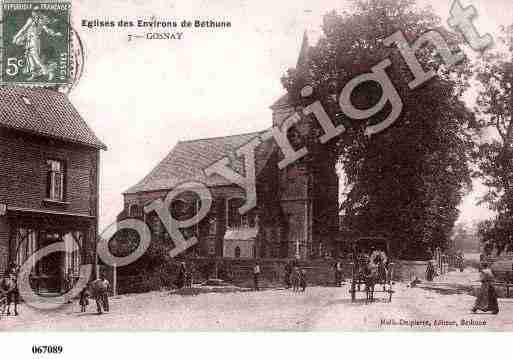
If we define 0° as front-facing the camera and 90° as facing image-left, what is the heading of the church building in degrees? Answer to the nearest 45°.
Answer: approximately 315°

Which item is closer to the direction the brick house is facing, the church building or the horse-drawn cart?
the horse-drawn cart

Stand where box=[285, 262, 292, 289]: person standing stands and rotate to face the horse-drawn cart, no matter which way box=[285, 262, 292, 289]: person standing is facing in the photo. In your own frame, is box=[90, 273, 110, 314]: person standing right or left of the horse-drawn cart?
right

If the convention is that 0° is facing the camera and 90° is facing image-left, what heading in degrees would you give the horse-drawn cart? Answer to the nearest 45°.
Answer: approximately 0°

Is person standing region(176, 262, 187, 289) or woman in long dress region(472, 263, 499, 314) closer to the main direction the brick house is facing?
the woman in long dress

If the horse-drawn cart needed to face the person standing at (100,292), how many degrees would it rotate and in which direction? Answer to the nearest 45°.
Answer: approximately 45° to its right

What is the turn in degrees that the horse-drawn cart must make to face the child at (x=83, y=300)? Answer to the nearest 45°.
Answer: approximately 45° to its right

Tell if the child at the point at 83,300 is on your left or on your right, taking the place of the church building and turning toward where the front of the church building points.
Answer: on your right

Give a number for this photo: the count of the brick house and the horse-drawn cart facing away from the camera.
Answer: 0

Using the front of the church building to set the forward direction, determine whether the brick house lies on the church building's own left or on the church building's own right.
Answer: on the church building's own right

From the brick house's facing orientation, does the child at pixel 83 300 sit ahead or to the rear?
ahead

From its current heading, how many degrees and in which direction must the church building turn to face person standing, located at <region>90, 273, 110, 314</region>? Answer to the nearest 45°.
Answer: approximately 45° to its right
